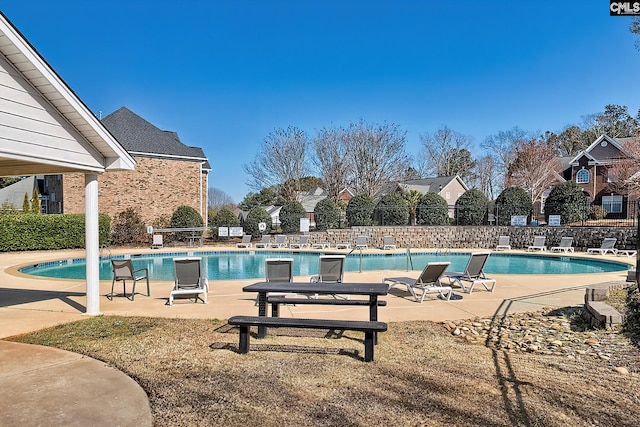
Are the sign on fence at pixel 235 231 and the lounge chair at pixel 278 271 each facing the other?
yes

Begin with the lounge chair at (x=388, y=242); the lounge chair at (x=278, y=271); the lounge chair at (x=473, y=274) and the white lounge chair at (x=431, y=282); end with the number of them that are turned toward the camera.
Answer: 1

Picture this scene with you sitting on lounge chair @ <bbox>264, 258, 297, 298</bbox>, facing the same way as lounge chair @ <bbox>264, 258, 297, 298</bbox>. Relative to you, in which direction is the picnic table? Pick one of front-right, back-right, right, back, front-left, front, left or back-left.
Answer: back

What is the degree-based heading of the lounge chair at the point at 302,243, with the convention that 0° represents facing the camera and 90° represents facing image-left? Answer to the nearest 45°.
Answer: approximately 45°

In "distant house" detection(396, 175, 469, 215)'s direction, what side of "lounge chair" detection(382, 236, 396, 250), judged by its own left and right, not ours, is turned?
back

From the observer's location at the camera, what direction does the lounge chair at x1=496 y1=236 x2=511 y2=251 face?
facing the viewer

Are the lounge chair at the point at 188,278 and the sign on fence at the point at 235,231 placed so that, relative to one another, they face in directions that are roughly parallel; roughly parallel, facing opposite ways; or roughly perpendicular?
roughly parallel, facing opposite ways

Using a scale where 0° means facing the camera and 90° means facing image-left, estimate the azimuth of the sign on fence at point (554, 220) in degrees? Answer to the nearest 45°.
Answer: approximately 0°

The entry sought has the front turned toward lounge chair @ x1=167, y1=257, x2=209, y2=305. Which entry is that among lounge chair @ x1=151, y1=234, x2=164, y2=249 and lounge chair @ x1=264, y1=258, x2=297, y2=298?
lounge chair @ x1=151, y1=234, x2=164, y2=249

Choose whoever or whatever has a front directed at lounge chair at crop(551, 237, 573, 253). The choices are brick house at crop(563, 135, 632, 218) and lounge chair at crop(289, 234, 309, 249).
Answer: the brick house

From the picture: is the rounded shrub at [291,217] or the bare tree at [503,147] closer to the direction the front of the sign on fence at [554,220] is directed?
the rounded shrub

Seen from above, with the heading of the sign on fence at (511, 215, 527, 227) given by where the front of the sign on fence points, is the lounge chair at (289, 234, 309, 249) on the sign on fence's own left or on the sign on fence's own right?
on the sign on fence's own right

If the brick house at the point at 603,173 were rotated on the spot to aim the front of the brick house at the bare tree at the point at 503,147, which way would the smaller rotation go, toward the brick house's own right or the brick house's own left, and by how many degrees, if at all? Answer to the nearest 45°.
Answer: approximately 135° to the brick house's own right

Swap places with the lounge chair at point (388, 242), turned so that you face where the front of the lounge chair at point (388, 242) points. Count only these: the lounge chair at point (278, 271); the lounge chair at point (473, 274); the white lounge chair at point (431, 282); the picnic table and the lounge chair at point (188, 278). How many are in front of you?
5

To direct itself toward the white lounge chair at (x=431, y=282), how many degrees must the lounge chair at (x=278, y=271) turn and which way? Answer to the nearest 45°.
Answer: approximately 90° to its right

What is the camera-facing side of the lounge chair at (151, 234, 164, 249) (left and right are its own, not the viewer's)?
front

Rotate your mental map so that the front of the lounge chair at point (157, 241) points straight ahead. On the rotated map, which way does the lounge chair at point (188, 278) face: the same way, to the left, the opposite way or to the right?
the opposite way

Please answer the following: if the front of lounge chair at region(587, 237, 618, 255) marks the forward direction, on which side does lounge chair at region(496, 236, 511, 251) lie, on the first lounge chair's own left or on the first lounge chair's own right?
on the first lounge chair's own right

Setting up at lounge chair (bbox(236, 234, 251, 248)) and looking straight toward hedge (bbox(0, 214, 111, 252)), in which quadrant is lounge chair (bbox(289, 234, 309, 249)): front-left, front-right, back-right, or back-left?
back-left
